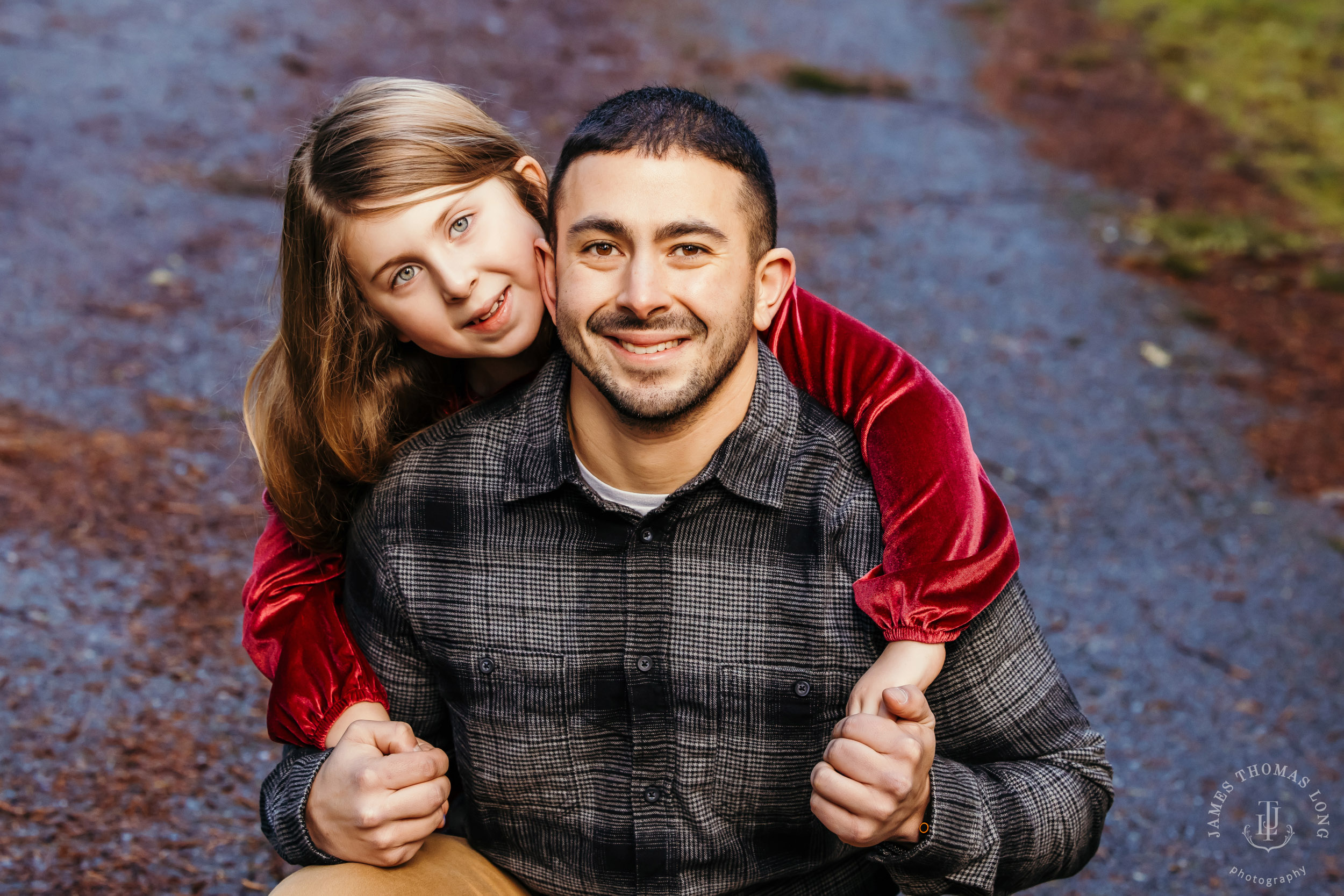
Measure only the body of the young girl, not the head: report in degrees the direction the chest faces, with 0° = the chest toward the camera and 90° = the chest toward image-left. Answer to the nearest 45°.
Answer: approximately 0°

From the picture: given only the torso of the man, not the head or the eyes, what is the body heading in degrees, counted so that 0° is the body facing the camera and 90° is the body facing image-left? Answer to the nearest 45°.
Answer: approximately 0°
